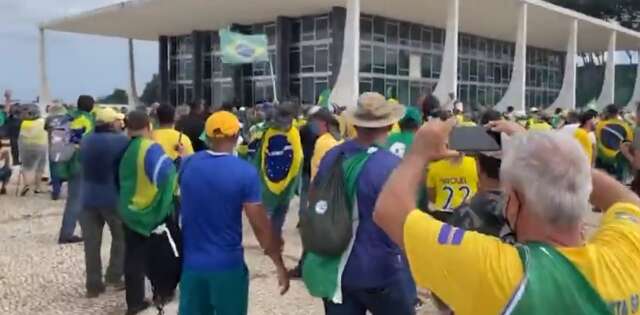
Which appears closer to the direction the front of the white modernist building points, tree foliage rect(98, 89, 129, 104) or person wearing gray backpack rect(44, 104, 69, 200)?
the person wearing gray backpack

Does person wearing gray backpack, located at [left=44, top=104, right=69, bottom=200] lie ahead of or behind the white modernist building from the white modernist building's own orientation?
ahead

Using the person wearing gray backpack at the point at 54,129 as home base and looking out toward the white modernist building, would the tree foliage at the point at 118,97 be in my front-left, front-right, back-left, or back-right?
front-left

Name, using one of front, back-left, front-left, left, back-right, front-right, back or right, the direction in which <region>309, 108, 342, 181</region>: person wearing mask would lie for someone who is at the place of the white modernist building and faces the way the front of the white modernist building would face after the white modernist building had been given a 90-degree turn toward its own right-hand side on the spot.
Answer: back-left

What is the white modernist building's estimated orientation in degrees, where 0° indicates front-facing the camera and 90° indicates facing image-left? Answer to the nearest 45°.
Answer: approximately 45°

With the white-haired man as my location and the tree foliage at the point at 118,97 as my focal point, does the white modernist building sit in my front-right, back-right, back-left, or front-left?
front-right

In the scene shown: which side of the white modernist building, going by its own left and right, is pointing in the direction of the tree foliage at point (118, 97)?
right

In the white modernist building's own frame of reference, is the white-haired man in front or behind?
in front

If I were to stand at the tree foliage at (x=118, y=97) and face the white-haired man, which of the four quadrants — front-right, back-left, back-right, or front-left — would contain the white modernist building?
front-left
